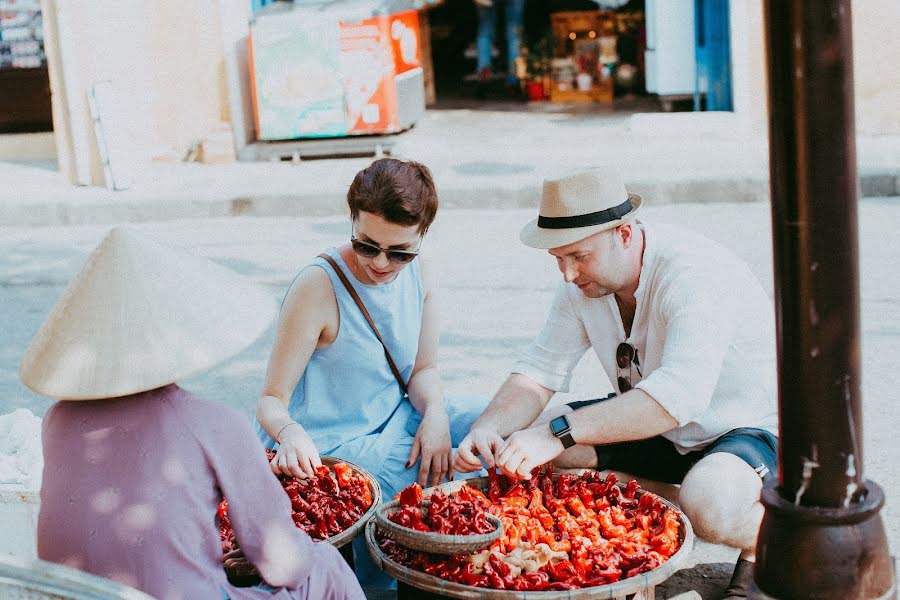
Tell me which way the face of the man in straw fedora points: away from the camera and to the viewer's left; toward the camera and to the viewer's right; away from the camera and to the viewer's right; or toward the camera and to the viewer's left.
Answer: toward the camera and to the viewer's left

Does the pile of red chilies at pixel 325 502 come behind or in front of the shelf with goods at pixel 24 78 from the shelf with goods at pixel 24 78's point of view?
in front

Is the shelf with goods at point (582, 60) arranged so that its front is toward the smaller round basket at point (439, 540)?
yes

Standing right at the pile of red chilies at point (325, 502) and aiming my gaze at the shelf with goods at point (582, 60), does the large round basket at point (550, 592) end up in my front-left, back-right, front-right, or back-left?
back-right

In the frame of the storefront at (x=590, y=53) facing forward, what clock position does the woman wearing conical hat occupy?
The woman wearing conical hat is roughly at 12 o'clock from the storefront.

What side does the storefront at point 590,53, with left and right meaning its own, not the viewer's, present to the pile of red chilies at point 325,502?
front

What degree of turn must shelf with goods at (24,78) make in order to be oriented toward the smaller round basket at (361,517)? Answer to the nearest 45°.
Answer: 0° — it already faces it

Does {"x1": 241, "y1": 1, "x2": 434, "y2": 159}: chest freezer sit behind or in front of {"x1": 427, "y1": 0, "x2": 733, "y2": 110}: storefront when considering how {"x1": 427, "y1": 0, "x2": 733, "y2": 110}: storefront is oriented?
in front

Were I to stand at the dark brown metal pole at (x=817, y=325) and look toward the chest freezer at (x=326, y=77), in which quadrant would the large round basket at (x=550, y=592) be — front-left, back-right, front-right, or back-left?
front-left

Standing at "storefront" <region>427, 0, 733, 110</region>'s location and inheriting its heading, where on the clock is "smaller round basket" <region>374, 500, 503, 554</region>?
The smaller round basket is roughly at 12 o'clock from the storefront.

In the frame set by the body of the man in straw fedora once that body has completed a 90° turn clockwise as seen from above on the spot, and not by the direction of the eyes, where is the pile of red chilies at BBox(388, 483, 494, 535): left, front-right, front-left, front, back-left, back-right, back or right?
left

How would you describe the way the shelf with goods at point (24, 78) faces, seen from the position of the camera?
facing the viewer

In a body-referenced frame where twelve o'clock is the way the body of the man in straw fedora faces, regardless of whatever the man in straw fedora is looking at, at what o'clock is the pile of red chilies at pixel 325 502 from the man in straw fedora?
The pile of red chilies is roughly at 1 o'clock from the man in straw fedora.

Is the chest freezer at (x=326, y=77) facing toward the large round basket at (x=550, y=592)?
yes

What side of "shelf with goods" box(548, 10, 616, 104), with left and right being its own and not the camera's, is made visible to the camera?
front

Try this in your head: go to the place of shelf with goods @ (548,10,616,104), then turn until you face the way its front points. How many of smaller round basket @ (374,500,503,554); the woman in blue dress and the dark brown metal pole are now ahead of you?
3

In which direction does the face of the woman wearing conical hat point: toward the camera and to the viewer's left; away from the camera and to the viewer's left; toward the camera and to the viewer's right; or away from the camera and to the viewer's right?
away from the camera and to the viewer's right
